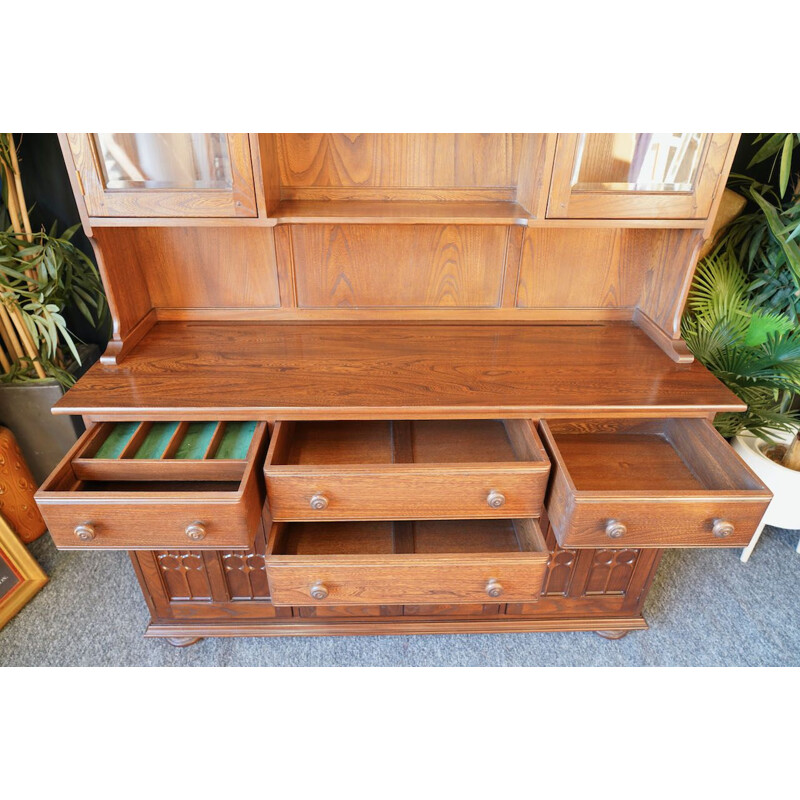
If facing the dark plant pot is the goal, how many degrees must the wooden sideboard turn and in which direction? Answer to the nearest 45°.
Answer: approximately 90° to its right

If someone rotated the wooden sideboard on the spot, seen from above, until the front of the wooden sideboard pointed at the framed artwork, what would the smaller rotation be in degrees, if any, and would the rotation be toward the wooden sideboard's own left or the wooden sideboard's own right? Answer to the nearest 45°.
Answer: approximately 90° to the wooden sideboard's own right

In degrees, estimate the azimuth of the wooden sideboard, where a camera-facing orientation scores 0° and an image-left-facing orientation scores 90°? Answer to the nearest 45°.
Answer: approximately 0°
